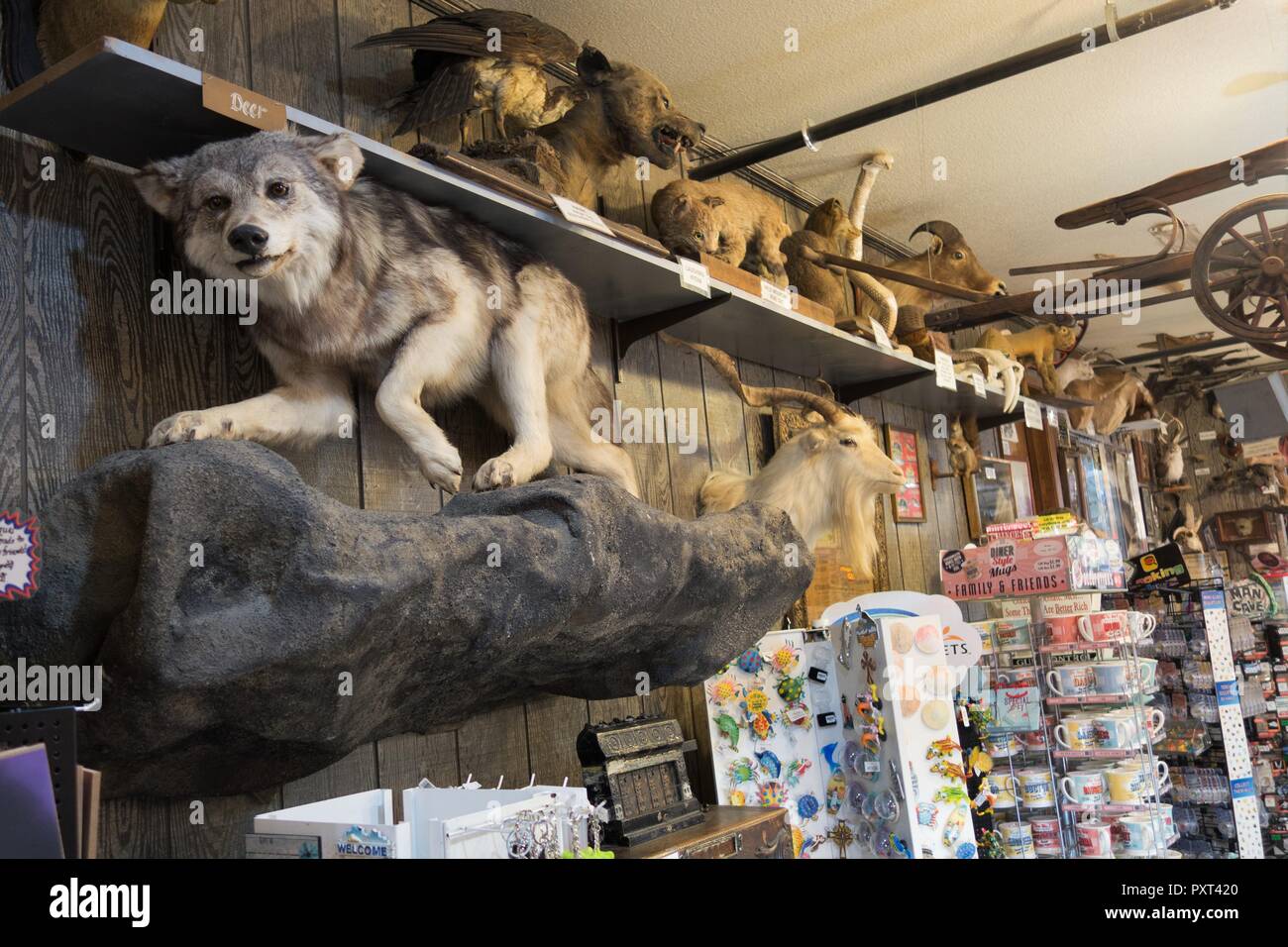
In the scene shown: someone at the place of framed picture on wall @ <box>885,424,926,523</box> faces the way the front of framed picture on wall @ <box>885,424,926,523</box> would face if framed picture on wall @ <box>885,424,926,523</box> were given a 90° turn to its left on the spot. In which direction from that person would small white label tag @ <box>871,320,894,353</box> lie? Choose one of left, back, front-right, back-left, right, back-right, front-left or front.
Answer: back-right

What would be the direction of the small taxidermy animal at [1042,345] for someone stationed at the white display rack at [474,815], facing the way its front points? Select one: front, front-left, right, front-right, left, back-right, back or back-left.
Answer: left

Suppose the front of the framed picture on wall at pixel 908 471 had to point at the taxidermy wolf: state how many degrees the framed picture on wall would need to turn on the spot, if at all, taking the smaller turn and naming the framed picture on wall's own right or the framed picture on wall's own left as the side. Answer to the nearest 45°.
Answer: approximately 45° to the framed picture on wall's own right

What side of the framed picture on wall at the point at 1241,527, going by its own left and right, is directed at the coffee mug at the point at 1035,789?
front

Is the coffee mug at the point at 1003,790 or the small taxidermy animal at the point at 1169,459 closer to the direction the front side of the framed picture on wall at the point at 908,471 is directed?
the coffee mug

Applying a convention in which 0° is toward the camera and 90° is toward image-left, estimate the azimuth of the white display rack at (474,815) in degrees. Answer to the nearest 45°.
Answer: approximately 315°

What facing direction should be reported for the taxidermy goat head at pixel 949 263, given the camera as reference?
facing to the right of the viewer
